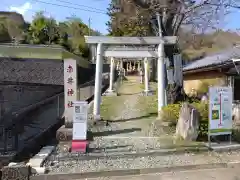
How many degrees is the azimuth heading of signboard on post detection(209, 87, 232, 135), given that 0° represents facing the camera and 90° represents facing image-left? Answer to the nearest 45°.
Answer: approximately 0°

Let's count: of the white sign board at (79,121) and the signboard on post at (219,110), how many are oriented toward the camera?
2

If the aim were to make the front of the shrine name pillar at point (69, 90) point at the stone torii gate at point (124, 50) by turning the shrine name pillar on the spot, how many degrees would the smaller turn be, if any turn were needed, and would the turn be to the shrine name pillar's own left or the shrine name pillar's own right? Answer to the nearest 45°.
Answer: approximately 135° to the shrine name pillar's own left

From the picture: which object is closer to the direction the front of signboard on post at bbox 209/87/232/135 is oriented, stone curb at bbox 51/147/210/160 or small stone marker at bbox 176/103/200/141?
the stone curb

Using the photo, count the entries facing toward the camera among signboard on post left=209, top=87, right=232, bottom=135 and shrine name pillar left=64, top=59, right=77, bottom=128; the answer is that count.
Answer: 2

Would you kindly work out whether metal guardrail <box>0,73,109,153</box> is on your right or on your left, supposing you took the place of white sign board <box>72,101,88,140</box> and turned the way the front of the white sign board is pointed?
on your right

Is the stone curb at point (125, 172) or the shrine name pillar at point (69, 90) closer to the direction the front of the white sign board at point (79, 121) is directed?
the stone curb

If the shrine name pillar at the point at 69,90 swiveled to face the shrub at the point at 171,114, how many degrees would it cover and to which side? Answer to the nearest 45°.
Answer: approximately 90° to its left

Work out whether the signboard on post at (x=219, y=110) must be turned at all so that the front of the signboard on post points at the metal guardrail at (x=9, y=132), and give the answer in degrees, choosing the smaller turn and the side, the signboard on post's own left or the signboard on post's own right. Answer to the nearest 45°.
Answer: approximately 90° to the signboard on post's own right

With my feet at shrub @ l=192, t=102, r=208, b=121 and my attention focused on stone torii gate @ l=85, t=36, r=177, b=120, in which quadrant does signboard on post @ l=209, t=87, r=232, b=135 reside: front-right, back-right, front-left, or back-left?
back-left
